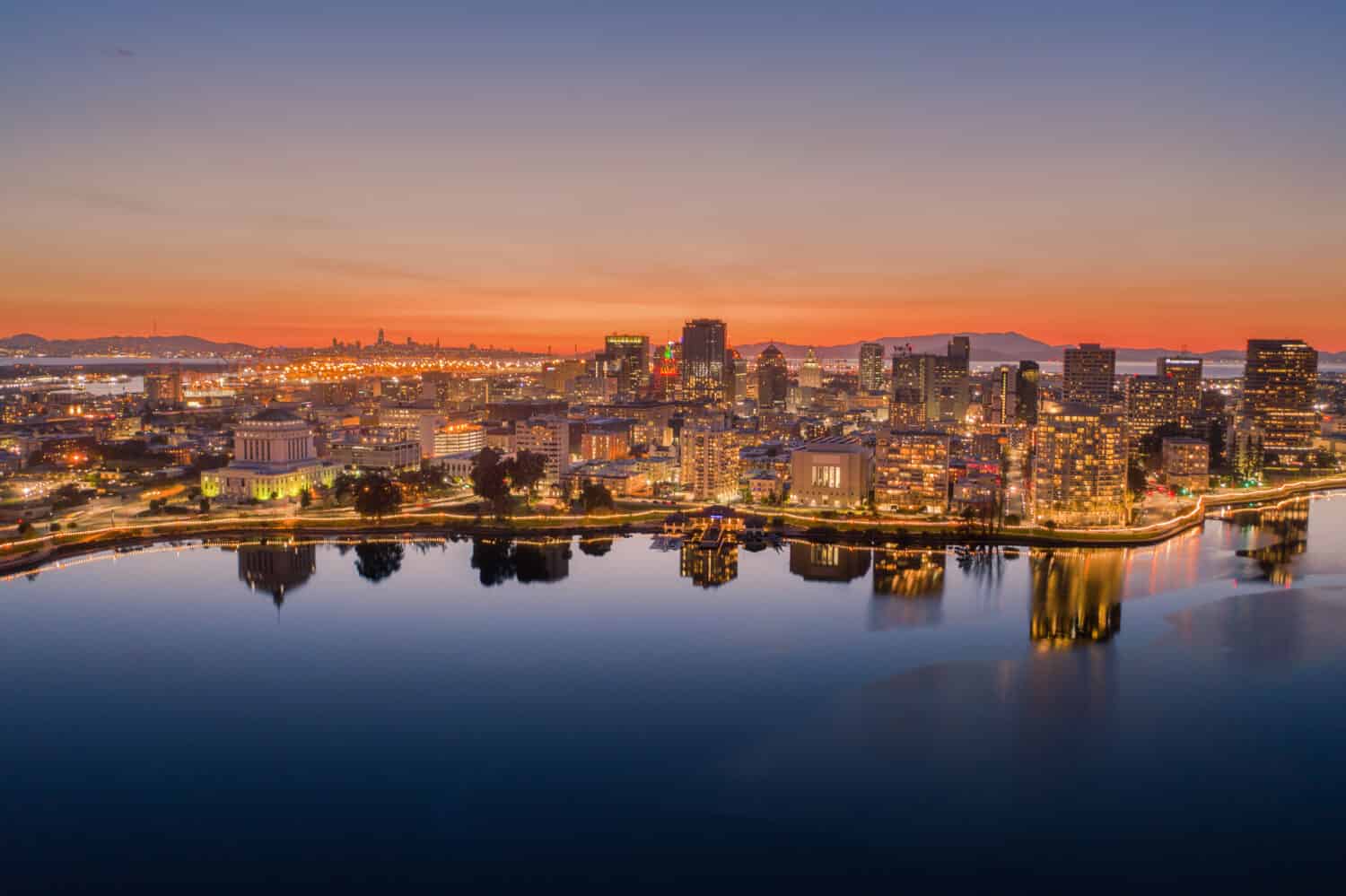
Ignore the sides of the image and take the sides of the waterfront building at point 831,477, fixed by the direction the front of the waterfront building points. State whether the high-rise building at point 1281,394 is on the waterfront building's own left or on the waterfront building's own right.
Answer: on the waterfront building's own left

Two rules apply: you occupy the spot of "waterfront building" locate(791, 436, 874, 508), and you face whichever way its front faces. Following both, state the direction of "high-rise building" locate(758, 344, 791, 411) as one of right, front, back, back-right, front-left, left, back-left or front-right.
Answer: back

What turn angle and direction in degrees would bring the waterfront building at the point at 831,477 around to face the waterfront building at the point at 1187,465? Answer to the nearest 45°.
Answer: approximately 135° to its left

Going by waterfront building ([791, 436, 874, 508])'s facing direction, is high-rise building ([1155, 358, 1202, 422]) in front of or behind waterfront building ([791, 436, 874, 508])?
behind

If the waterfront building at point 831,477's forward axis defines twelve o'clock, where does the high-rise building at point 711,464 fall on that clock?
The high-rise building is roughly at 3 o'clock from the waterfront building.

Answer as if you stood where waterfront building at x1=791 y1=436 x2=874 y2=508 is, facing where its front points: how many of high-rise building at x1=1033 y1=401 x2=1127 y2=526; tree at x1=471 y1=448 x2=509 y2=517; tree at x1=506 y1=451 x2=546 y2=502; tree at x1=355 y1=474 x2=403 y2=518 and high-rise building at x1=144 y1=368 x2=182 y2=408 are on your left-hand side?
1

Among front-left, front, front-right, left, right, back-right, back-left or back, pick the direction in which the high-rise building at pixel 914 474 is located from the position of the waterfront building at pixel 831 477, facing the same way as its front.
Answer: left

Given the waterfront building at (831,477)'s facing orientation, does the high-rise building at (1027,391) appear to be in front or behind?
behind

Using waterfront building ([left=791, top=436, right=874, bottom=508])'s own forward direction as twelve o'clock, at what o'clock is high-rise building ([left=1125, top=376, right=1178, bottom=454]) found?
The high-rise building is roughly at 7 o'clock from the waterfront building.

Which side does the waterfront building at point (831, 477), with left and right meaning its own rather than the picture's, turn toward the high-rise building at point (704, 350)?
back

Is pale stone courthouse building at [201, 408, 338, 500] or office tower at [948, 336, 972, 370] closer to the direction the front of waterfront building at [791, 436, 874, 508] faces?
the pale stone courthouse building

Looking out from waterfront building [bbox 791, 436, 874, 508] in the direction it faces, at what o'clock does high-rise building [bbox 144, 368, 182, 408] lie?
The high-rise building is roughly at 4 o'clock from the waterfront building.

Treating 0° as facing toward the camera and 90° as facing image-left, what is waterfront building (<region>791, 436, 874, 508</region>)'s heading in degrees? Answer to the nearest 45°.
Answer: approximately 0°

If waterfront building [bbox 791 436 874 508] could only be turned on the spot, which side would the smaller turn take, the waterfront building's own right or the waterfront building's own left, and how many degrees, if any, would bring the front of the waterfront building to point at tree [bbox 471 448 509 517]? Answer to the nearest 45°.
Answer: approximately 90° to the waterfront building's own right

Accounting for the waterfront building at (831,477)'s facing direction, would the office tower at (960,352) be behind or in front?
behind

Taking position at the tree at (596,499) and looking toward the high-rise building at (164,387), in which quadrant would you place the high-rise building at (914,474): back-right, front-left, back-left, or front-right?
back-right

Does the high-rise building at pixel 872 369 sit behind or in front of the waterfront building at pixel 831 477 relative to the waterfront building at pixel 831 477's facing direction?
behind

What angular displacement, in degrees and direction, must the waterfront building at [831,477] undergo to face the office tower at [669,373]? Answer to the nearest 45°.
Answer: approximately 180°
